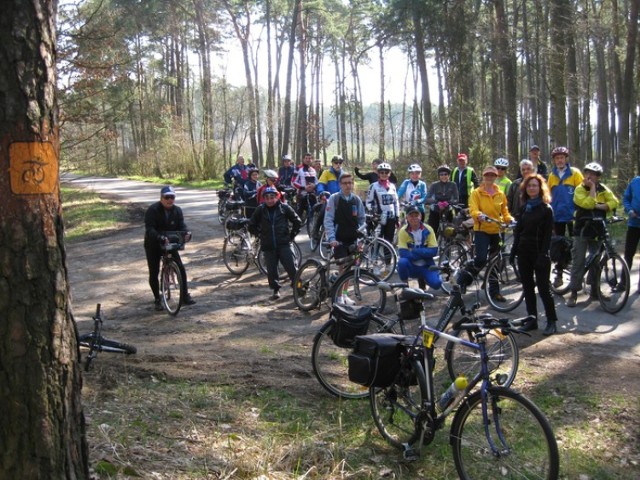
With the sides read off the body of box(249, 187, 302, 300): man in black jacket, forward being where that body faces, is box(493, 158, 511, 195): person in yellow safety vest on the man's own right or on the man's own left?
on the man's own left

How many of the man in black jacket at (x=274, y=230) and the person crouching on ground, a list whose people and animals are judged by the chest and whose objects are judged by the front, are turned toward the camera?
2

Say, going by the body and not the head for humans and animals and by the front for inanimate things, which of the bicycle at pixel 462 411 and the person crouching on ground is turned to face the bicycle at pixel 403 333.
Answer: the person crouching on ground

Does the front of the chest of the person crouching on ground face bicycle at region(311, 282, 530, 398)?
yes

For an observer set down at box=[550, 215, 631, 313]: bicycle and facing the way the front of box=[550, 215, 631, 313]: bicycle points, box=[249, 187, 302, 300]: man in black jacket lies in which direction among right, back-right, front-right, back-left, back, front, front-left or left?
back-right

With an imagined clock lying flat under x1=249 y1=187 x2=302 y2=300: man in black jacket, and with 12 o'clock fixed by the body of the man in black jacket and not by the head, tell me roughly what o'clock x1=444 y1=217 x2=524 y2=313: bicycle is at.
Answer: The bicycle is roughly at 10 o'clock from the man in black jacket.

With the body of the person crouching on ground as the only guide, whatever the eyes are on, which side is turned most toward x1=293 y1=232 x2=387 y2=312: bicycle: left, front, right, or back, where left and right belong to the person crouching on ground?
right
